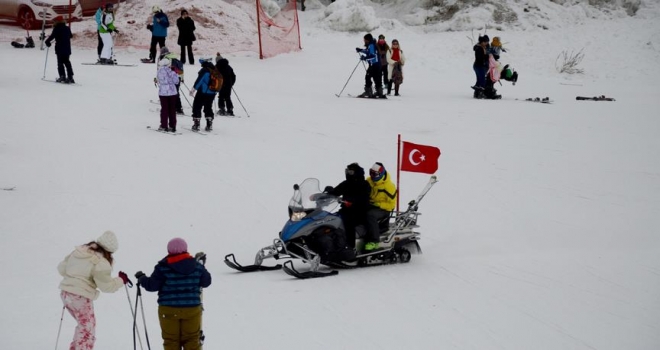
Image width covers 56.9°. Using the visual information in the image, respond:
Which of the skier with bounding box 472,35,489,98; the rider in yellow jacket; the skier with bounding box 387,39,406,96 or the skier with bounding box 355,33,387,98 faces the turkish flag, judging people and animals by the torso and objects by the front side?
the skier with bounding box 387,39,406,96

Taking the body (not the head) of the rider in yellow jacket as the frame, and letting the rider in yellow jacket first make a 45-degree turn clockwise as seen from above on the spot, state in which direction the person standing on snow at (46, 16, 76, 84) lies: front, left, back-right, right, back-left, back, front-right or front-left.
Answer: front-right

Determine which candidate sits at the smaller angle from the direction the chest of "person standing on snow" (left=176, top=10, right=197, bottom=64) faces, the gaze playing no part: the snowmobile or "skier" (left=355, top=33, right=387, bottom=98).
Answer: the snowmobile

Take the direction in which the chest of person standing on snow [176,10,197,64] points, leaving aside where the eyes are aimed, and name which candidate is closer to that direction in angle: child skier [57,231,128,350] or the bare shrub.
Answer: the child skier

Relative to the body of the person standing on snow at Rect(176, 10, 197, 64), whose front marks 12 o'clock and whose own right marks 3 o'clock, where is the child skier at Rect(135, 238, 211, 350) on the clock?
The child skier is roughly at 12 o'clock from the person standing on snow.

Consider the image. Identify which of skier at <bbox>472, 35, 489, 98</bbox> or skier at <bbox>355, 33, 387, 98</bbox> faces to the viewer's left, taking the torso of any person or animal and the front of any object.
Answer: skier at <bbox>355, 33, 387, 98</bbox>

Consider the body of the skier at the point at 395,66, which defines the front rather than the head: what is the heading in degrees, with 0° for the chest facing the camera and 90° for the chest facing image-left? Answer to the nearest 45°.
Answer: approximately 0°

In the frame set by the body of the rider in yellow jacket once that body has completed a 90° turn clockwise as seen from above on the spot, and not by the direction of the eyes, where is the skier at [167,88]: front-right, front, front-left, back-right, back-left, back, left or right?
front

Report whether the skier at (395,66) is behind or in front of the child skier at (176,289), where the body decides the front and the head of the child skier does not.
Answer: in front

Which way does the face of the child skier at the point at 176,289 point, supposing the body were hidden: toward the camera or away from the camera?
away from the camera

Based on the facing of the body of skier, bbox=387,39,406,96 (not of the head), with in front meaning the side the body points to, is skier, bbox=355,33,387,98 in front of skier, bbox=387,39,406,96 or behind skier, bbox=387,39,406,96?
in front

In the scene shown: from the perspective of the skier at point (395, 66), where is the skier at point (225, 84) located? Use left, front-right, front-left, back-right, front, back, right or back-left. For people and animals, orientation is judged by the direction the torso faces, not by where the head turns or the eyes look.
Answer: front-right

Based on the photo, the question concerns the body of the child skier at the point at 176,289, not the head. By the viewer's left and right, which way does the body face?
facing away from the viewer

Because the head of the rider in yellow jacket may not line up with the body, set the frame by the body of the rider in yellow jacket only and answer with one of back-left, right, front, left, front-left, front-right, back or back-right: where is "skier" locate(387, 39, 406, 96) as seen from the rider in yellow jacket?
back-right
